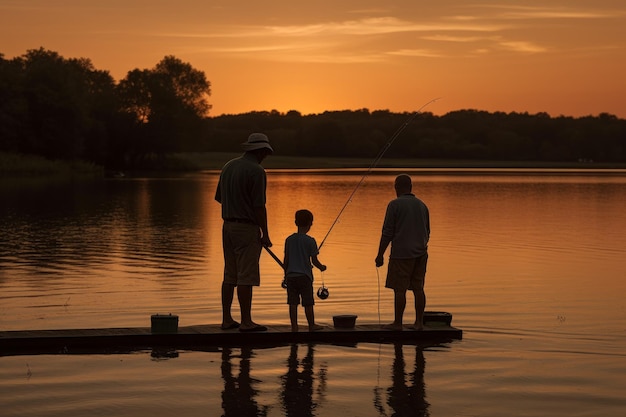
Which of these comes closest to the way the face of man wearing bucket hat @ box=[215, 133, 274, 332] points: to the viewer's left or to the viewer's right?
to the viewer's right

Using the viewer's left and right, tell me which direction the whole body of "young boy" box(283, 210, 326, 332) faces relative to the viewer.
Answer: facing away from the viewer and to the right of the viewer

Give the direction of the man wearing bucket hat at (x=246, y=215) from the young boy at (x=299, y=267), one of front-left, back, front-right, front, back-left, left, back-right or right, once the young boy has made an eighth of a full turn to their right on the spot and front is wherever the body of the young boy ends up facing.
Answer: back

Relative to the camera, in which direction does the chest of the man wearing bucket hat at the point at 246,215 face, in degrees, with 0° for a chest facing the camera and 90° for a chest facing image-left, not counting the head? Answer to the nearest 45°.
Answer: approximately 225°
